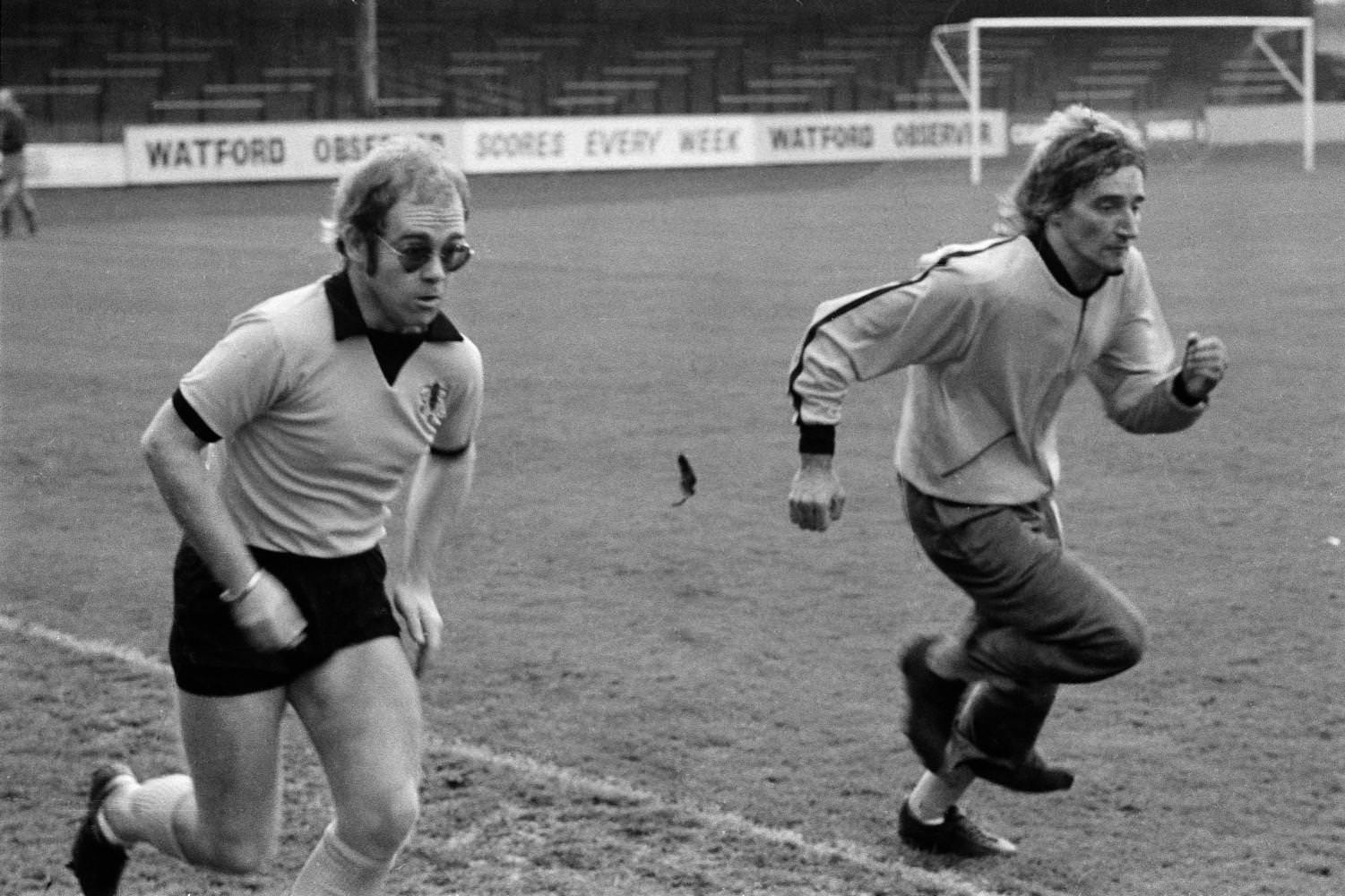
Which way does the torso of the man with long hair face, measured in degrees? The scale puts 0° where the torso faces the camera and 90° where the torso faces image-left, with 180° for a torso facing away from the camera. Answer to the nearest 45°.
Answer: approximately 315°

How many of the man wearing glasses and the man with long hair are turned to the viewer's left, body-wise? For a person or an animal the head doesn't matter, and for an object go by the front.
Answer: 0

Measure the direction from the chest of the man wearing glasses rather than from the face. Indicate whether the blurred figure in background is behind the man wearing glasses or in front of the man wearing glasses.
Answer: behind

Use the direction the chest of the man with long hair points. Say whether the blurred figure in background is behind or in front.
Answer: behind

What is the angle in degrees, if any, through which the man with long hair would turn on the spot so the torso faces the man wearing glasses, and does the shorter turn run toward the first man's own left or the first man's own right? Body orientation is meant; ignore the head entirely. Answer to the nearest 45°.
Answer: approximately 90° to the first man's own right

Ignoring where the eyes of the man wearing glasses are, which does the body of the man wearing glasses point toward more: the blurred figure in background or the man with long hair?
the man with long hair

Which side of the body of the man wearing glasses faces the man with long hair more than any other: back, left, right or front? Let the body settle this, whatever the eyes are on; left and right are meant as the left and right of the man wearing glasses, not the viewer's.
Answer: left
